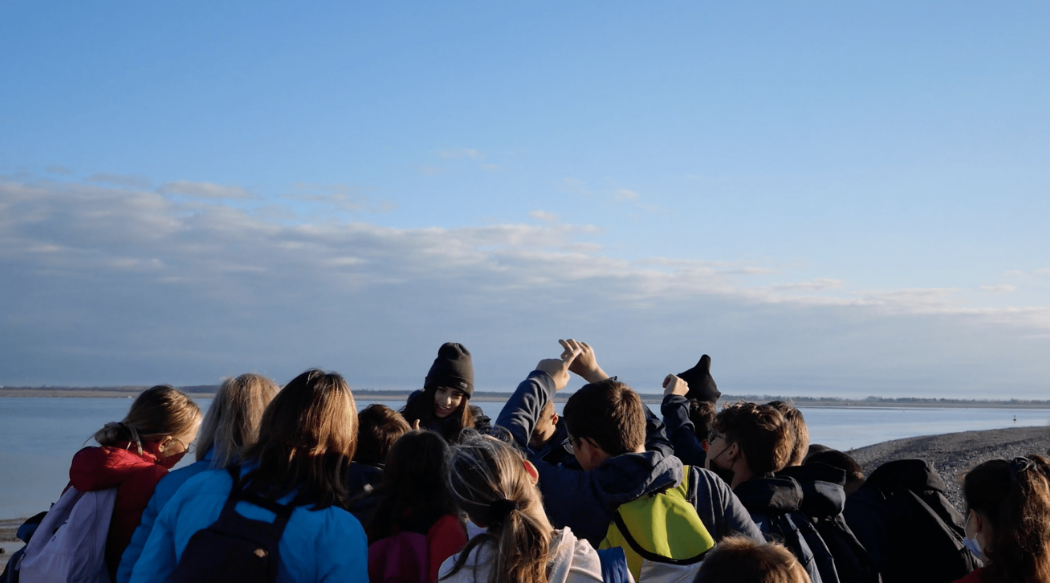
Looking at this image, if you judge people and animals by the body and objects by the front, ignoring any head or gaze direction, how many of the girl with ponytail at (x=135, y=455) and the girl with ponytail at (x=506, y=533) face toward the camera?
0

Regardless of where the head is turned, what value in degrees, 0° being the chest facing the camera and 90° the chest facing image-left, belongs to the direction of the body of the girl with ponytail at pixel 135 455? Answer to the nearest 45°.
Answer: approximately 225°

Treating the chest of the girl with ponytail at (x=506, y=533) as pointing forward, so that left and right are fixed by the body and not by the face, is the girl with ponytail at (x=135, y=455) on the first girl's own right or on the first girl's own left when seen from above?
on the first girl's own left

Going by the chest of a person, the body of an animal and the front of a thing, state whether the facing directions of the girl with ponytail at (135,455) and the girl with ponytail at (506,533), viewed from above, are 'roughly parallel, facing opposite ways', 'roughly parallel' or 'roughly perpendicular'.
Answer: roughly parallel

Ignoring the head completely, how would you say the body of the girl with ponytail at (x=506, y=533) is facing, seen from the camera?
away from the camera

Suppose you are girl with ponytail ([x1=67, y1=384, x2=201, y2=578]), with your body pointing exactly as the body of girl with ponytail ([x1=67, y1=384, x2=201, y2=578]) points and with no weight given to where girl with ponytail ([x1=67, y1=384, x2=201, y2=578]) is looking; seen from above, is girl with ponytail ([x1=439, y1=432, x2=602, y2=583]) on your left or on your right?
on your right
